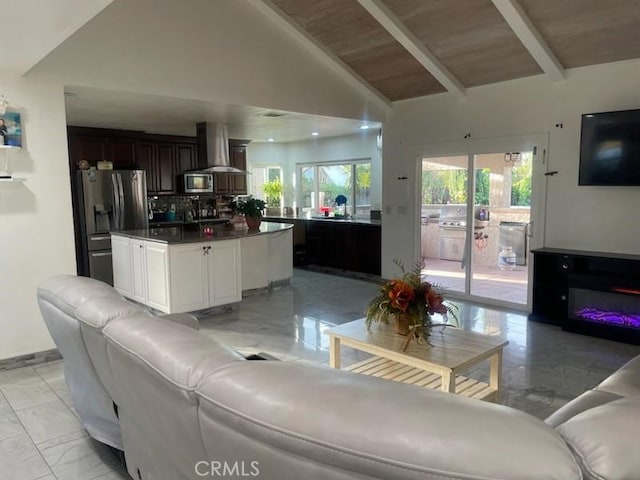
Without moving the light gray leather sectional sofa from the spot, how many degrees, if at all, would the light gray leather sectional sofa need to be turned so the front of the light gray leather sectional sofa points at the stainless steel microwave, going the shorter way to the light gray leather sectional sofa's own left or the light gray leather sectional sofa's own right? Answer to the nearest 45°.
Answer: approximately 45° to the light gray leather sectional sofa's own left

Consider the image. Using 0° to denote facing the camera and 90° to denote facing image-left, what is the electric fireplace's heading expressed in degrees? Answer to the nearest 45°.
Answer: approximately 45°

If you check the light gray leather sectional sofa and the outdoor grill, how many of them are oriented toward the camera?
1

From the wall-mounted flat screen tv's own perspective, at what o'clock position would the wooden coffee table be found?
The wooden coffee table is roughly at 11 o'clock from the wall-mounted flat screen tv.

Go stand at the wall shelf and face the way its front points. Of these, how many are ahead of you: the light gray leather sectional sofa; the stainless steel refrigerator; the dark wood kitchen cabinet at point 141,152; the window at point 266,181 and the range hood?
1

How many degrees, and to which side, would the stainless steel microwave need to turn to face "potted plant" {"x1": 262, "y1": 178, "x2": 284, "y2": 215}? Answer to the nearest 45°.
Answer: approximately 135° to its left

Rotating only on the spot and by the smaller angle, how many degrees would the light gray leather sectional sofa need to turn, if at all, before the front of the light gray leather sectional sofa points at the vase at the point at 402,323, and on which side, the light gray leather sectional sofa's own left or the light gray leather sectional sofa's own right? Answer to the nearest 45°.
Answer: approximately 45° to the light gray leather sectional sofa's own left

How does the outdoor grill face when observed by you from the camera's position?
facing the viewer

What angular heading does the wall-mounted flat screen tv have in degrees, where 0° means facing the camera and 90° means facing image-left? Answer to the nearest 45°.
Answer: approximately 45°

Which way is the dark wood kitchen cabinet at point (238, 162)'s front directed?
toward the camera

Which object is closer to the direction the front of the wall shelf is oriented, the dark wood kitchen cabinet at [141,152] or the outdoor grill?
the outdoor grill

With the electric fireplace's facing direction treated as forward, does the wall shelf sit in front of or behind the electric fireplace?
in front

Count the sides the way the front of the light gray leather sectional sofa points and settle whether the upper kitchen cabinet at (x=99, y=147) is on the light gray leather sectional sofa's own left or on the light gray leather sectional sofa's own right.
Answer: on the light gray leather sectional sofa's own left

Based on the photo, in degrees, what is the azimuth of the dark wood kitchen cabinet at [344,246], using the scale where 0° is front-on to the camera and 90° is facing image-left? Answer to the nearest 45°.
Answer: approximately 45°

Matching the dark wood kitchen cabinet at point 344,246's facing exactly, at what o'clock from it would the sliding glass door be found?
The sliding glass door is roughly at 9 o'clock from the dark wood kitchen cabinet.
